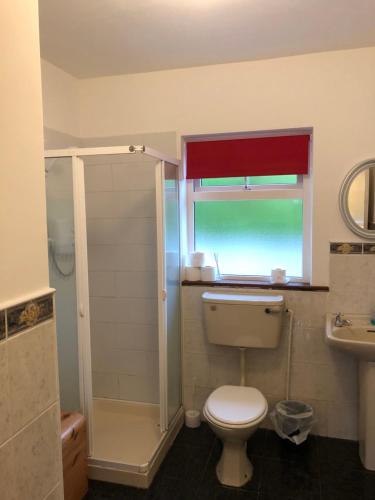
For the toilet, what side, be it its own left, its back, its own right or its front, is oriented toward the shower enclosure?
right

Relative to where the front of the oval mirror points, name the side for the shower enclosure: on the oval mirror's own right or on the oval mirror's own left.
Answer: on the oval mirror's own right

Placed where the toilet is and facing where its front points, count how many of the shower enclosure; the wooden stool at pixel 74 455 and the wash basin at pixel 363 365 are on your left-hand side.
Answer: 1

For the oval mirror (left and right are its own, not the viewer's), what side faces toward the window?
right

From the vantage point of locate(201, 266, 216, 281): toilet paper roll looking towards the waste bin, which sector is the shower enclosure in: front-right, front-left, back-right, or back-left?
back-right

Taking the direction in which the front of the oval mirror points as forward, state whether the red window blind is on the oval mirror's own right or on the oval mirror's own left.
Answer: on the oval mirror's own right
